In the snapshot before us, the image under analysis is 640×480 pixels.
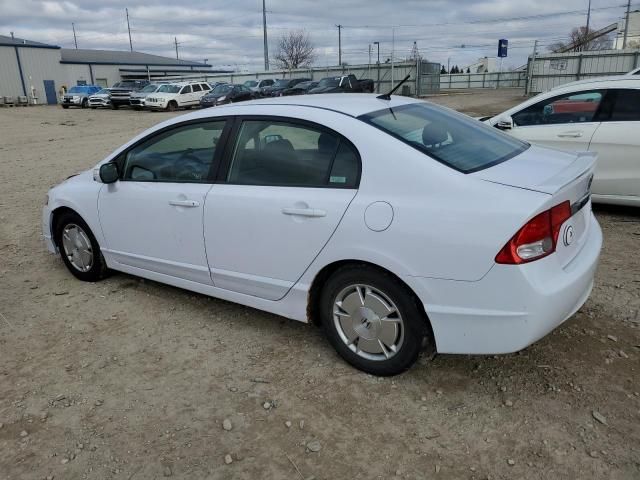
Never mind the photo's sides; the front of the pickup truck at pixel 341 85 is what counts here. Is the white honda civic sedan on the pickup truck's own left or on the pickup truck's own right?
on the pickup truck's own left

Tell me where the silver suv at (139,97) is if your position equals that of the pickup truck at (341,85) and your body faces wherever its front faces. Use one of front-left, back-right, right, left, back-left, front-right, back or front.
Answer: front-right

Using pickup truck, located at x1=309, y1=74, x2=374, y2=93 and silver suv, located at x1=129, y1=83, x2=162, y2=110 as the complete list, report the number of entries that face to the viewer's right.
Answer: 0

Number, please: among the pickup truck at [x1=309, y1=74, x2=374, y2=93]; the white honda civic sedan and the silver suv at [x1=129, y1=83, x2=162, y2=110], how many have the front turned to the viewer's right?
0

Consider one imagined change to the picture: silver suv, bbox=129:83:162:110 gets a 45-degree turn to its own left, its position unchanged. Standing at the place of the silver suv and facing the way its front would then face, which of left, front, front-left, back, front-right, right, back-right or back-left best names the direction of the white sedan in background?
front

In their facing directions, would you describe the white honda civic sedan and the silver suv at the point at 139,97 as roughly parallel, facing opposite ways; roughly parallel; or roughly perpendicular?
roughly perpendicular

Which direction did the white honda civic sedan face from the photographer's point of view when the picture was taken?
facing away from the viewer and to the left of the viewer

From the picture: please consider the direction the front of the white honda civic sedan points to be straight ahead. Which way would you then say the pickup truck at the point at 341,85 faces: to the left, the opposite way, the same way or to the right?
to the left

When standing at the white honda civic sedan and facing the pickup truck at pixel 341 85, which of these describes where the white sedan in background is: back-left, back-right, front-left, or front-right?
front-right

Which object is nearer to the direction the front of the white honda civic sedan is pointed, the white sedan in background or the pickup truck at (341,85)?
the pickup truck

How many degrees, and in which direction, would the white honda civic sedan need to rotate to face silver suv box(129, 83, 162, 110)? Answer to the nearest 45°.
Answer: approximately 45° to its right

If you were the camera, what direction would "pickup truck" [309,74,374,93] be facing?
facing the viewer and to the left of the viewer

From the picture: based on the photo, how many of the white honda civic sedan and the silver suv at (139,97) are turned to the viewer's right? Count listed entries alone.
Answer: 0

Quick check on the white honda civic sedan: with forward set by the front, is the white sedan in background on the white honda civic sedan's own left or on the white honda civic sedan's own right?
on the white honda civic sedan's own right
